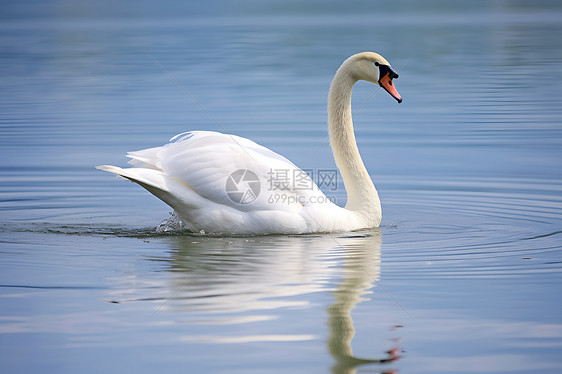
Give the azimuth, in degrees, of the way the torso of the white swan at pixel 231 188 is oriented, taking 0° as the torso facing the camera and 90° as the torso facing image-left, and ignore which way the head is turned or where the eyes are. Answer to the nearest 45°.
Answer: approximately 270°
